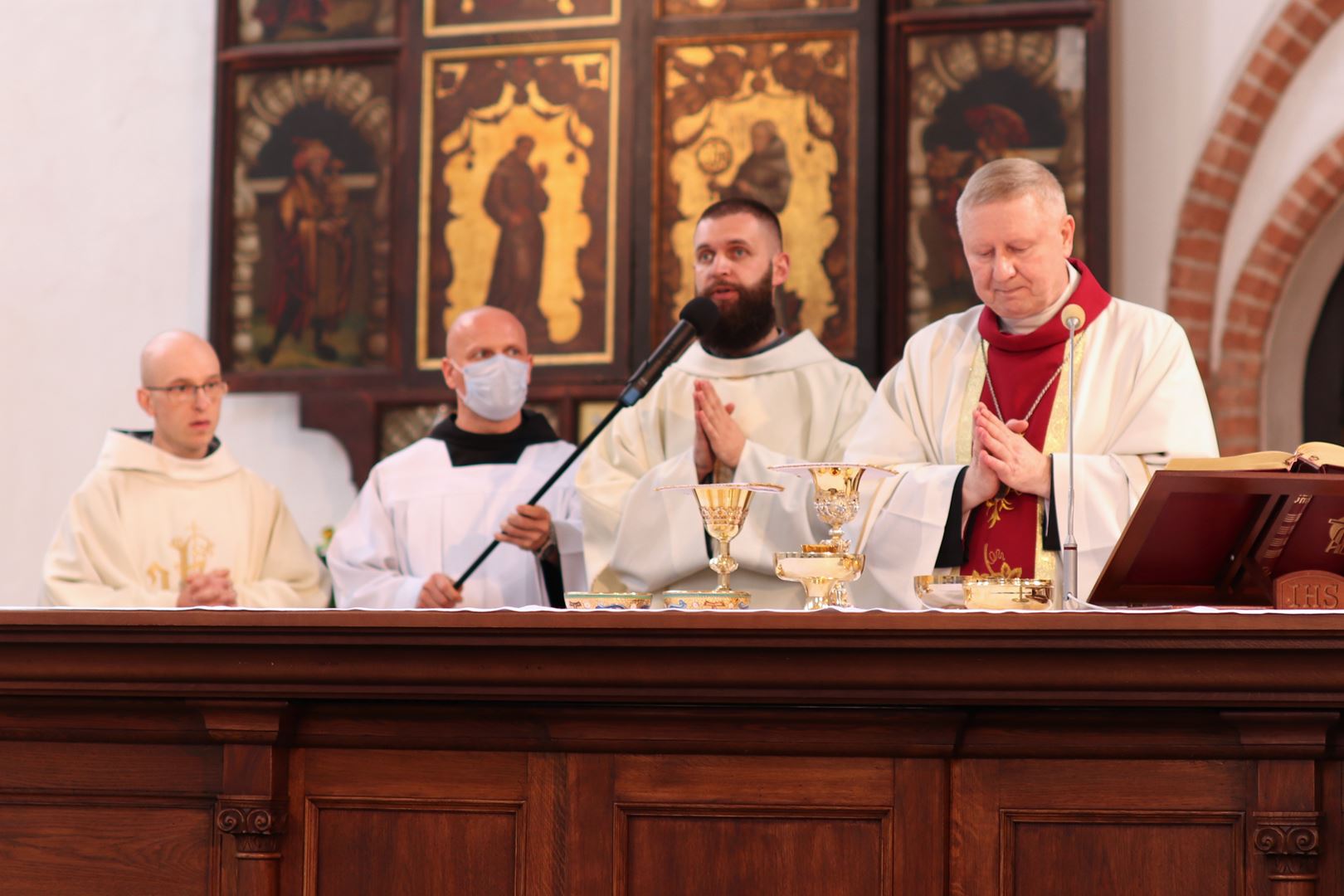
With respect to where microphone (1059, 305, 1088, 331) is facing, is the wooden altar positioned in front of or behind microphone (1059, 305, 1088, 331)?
behind

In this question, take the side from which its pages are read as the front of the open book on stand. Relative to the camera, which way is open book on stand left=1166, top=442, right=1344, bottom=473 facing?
away from the camera

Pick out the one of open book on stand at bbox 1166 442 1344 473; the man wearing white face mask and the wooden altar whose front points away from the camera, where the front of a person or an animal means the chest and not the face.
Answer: the open book on stand

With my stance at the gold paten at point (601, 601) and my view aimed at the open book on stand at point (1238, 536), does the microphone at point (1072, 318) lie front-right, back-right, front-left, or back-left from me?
front-left

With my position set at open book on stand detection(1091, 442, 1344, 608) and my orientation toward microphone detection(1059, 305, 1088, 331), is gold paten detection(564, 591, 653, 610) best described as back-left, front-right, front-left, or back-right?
front-left

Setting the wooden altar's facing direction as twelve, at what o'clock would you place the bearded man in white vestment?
The bearded man in white vestment is roughly at 6 o'clock from the wooden altar.

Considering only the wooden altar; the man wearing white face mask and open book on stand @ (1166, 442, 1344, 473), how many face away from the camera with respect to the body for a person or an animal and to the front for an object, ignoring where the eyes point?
1

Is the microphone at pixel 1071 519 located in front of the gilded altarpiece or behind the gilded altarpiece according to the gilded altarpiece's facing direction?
in front

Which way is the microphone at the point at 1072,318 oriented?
away from the camera

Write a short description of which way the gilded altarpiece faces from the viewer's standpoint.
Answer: facing the viewer

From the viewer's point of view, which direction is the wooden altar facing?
toward the camera

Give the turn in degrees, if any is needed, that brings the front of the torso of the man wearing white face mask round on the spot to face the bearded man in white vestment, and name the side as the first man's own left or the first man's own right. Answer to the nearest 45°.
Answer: approximately 45° to the first man's own left
